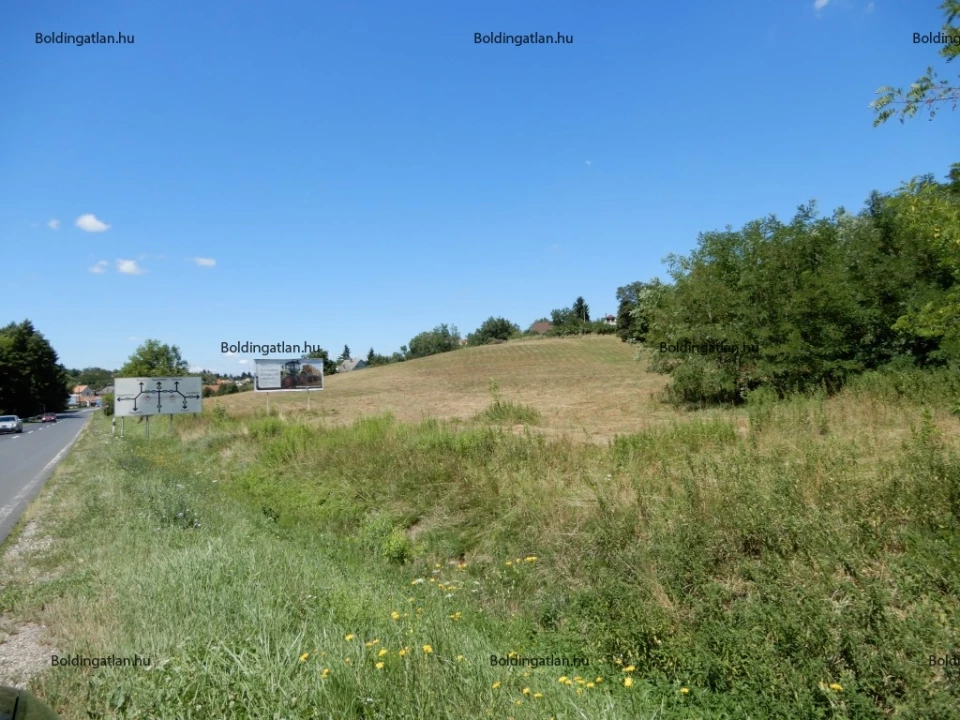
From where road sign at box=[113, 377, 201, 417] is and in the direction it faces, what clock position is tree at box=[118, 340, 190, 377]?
The tree is roughly at 6 o'clock from the road sign.

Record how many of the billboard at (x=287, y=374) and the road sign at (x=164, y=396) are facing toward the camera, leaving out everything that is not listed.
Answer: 2

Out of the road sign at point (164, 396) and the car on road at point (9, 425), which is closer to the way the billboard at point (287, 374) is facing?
the road sign

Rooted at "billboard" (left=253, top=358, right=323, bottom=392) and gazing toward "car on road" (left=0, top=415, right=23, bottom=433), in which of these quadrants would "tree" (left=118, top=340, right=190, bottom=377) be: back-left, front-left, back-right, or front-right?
front-right

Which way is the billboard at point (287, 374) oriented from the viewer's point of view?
toward the camera

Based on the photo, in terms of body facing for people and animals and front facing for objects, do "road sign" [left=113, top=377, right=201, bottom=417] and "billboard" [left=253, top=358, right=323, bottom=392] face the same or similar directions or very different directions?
same or similar directions

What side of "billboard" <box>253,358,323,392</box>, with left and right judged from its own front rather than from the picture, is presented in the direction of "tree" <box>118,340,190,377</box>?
back

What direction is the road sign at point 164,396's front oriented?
toward the camera

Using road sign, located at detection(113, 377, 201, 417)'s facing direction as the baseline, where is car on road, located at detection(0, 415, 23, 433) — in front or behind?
behind

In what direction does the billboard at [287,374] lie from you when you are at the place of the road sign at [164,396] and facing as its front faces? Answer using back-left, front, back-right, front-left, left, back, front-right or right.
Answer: left
